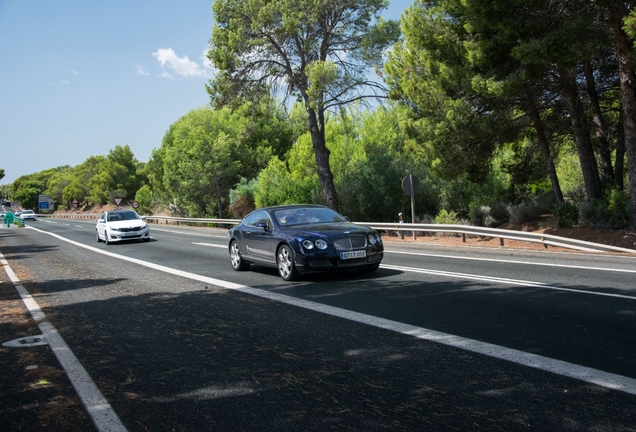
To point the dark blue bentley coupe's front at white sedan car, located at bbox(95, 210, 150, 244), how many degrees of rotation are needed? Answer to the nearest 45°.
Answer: approximately 180°

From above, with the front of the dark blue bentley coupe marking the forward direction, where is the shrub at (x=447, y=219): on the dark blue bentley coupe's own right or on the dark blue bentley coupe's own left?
on the dark blue bentley coupe's own left

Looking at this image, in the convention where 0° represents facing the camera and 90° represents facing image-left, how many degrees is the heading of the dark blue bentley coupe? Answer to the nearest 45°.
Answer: approximately 315°

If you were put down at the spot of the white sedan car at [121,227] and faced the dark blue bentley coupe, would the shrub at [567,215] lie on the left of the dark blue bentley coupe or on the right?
left

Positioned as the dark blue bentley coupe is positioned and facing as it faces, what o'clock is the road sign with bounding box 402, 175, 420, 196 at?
The road sign is roughly at 8 o'clock from the dark blue bentley coupe.

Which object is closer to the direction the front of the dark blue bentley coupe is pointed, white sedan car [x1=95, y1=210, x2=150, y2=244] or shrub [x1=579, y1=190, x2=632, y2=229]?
the shrub

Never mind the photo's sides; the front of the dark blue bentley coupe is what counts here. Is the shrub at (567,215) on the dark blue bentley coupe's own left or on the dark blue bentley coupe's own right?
on the dark blue bentley coupe's own left
